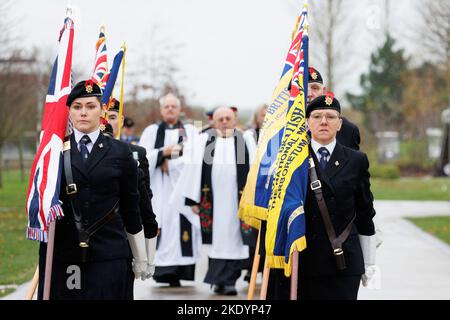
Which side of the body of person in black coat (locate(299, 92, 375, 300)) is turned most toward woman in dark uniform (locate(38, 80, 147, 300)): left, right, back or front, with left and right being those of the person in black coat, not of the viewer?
right

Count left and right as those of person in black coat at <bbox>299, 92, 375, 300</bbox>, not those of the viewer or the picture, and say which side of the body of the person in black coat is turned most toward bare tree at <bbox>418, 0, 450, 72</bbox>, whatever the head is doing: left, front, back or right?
back

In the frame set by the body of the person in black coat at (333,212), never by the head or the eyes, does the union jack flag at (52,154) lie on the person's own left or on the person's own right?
on the person's own right

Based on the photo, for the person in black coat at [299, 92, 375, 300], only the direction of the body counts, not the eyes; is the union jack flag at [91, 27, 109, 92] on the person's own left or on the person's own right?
on the person's own right

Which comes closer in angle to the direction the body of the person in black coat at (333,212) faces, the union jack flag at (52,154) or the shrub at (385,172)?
the union jack flag

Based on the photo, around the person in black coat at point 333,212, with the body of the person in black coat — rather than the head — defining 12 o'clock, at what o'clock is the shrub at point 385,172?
The shrub is roughly at 6 o'clock from the person in black coat.
